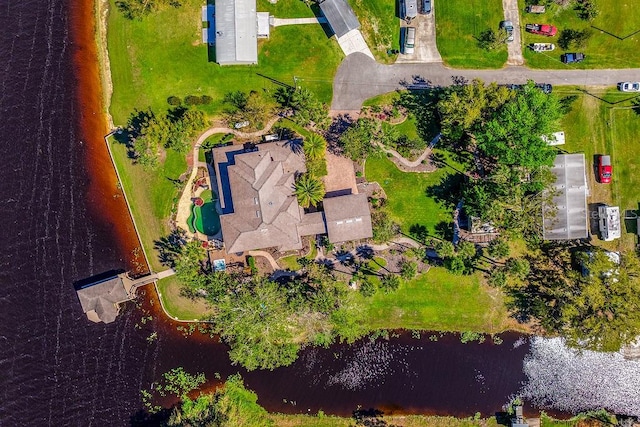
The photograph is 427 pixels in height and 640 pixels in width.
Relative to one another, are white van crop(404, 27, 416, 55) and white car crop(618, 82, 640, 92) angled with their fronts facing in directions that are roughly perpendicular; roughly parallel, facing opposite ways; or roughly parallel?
roughly perpendicular
